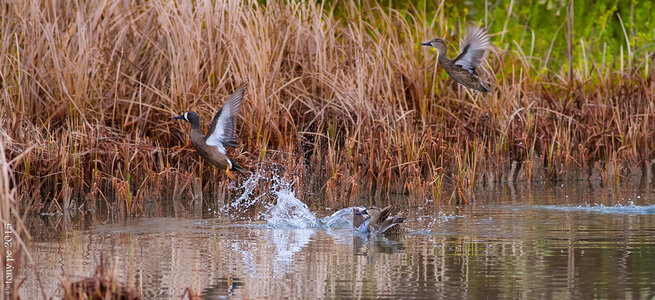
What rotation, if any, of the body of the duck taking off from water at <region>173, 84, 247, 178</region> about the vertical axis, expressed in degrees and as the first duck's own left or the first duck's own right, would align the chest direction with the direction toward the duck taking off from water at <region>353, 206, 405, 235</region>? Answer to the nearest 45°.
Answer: approximately 135° to the first duck's own left

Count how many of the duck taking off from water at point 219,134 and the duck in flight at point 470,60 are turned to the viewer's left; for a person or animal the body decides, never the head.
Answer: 2

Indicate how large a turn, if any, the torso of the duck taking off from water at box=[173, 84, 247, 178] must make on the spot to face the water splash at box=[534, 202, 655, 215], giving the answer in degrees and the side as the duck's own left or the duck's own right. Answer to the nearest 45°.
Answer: approximately 180°

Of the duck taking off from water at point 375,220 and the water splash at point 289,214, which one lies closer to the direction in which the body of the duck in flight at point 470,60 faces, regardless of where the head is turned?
the water splash

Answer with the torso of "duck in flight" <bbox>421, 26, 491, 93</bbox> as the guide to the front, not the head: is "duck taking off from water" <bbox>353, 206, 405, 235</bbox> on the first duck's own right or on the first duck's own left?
on the first duck's own left

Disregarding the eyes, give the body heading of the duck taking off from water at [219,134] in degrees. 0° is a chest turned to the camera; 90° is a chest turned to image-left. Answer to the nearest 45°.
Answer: approximately 90°

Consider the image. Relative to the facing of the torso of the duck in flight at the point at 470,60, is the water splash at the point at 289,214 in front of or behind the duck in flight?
in front

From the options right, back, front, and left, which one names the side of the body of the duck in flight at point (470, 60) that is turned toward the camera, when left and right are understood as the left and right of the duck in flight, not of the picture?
left
